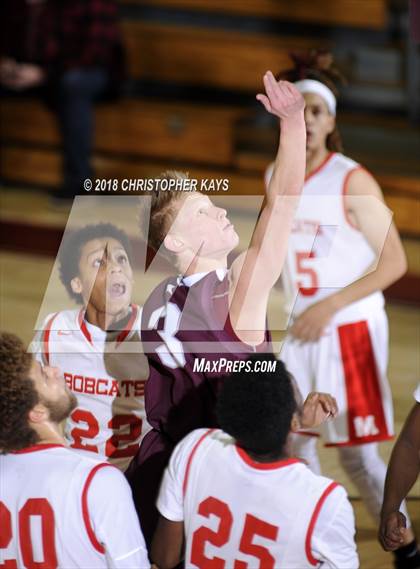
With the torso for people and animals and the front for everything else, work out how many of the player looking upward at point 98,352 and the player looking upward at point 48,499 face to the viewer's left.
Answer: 0

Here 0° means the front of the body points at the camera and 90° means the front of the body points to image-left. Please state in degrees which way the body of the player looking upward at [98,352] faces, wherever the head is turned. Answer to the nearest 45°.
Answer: approximately 315°

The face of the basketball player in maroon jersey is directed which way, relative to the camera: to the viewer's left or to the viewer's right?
to the viewer's right

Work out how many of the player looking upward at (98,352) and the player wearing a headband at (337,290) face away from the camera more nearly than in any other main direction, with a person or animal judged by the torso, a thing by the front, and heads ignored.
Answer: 0

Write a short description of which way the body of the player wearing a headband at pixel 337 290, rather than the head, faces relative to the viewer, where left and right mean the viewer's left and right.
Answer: facing the viewer and to the left of the viewer

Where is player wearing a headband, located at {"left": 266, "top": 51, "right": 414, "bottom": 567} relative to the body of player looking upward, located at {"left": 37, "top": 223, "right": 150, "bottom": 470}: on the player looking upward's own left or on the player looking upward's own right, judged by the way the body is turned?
on the player looking upward's own left

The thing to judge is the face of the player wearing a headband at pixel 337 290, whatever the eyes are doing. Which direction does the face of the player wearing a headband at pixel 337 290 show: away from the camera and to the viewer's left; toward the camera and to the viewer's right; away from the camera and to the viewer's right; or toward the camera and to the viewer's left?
toward the camera and to the viewer's left

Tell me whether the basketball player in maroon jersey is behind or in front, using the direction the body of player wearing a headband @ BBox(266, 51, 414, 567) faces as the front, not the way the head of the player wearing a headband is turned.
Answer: in front
